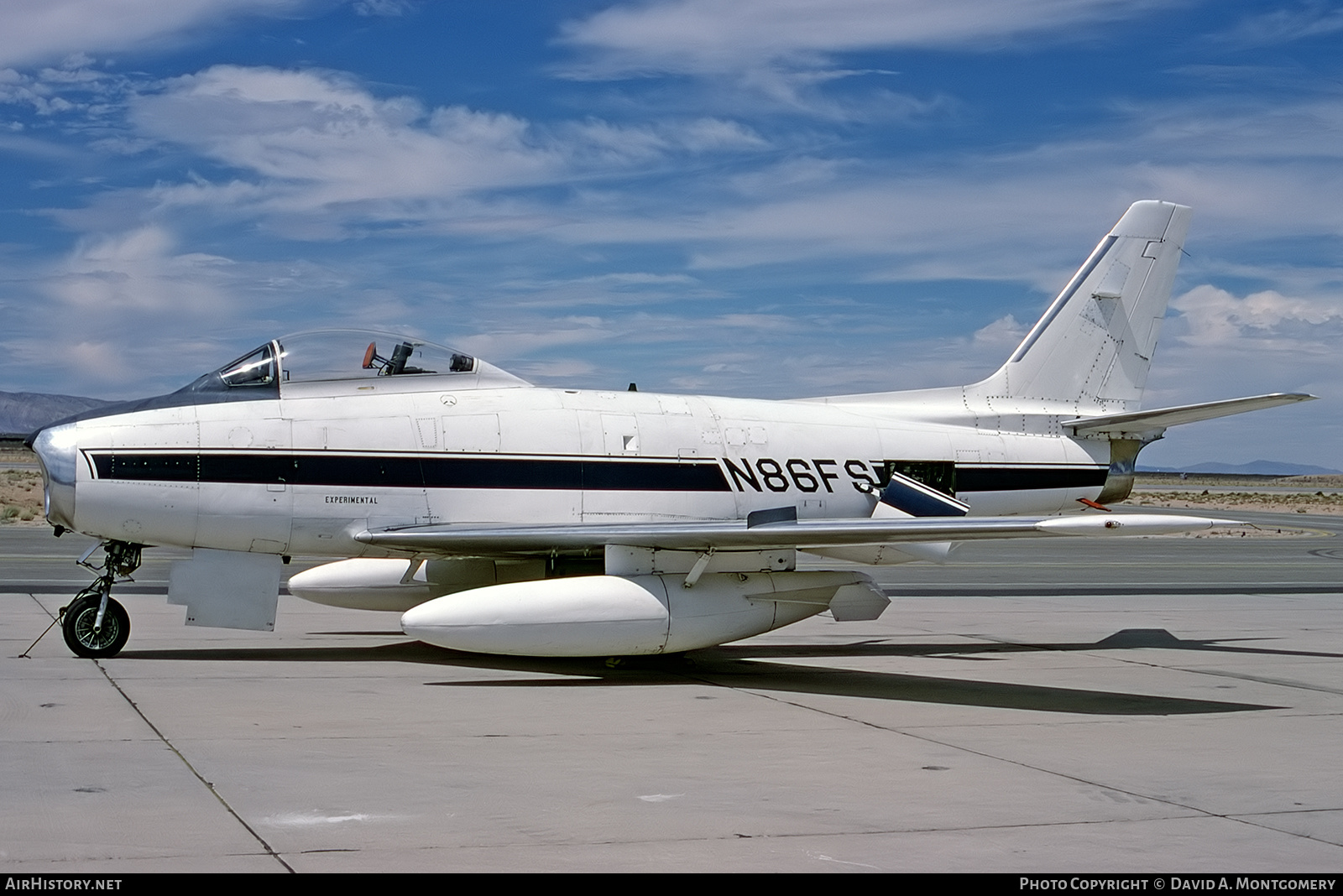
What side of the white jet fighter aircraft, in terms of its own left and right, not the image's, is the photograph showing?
left
